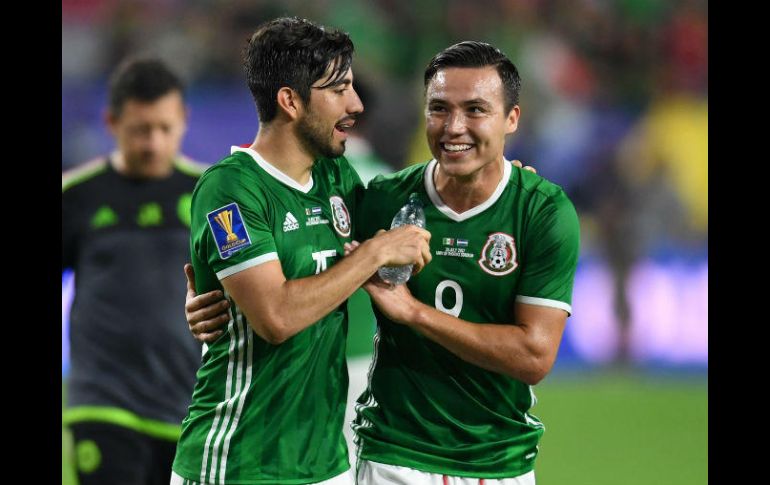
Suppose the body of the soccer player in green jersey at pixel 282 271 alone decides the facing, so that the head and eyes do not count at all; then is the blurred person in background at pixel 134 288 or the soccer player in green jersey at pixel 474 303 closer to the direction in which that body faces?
the soccer player in green jersey

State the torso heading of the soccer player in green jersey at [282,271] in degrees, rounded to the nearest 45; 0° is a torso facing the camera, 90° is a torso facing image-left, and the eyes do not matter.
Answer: approximately 315°

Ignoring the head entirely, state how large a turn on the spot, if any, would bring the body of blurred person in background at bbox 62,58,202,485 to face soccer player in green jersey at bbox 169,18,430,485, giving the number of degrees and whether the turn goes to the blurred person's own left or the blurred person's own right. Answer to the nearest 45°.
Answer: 0° — they already face them

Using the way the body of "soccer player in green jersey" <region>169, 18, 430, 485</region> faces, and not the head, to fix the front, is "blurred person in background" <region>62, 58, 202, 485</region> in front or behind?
behind

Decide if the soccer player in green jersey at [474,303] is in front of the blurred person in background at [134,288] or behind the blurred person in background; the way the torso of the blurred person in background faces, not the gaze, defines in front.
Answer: in front

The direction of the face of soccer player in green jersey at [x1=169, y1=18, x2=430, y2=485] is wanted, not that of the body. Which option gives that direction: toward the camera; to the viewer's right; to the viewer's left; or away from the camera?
to the viewer's right

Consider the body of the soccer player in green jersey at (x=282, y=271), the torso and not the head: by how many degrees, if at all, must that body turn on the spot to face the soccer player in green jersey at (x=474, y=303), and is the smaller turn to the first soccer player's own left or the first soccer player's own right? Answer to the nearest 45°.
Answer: approximately 45° to the first soccer player's own left

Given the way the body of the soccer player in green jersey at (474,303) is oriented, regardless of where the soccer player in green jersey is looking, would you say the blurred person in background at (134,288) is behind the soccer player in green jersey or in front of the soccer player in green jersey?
behind

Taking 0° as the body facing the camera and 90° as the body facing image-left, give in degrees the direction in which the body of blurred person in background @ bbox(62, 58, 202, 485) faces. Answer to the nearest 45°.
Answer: approximately 0°
